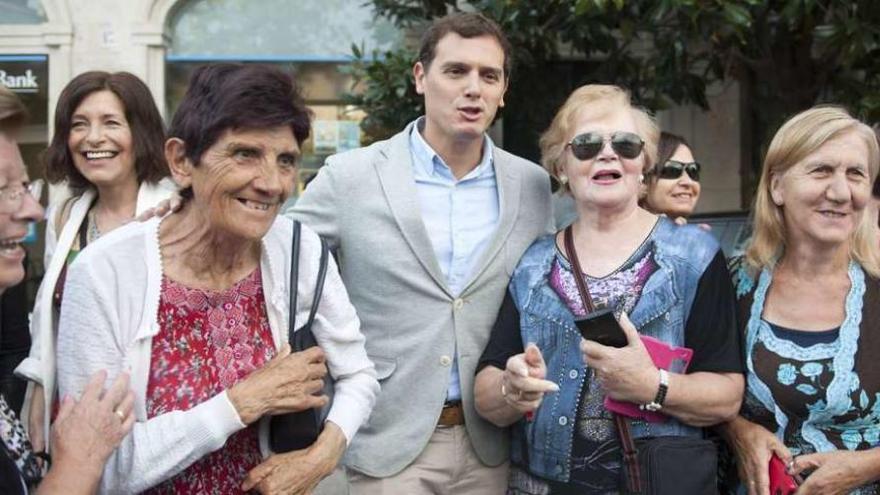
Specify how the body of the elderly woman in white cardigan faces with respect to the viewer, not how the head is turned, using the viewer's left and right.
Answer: facing the viewer and to the right of the viewer

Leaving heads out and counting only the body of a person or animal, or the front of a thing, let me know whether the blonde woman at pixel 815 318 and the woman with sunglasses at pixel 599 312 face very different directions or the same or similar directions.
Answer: same or similar directions

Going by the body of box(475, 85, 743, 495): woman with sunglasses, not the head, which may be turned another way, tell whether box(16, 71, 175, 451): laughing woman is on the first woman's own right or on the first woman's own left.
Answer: on the first woman's own right

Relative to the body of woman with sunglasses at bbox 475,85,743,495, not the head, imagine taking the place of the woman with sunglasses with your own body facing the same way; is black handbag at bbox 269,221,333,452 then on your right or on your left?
on your right

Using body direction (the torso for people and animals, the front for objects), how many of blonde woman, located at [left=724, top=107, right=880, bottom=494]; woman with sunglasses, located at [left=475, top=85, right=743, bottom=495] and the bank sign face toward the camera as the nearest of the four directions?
3

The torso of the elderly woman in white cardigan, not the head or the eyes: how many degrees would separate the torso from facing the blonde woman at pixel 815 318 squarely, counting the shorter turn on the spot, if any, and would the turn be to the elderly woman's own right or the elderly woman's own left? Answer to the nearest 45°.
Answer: approximately 45° to the elderly woman's own left

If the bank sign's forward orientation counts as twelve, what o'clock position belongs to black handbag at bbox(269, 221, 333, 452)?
The black handbag is roughly at 12 o'clock from the bank sign.

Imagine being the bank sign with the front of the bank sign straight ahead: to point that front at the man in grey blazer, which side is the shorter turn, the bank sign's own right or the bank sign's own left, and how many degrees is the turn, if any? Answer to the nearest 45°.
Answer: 0° — it already faces them

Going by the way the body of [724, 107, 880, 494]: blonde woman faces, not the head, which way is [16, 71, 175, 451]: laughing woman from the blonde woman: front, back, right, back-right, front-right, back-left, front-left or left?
right

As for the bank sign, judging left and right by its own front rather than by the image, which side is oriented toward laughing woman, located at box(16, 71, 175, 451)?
front

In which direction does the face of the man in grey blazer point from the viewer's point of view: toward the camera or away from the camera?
toward the camera

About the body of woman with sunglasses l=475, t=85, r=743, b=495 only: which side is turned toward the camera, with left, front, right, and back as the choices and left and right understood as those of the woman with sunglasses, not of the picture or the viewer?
front

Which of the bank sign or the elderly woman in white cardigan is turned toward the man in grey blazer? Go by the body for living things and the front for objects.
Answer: the bank sign

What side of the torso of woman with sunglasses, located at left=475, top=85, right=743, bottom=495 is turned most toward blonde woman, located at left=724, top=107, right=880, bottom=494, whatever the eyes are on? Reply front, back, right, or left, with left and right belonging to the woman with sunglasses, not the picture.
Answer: left

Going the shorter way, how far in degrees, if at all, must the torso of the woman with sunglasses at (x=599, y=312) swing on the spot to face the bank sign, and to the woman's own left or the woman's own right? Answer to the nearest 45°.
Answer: approximately 135° to the woman's own right

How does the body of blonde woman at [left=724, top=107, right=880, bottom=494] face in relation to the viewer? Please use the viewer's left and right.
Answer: facing the viewer
